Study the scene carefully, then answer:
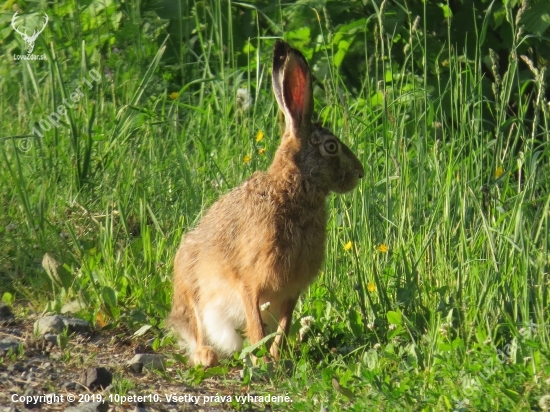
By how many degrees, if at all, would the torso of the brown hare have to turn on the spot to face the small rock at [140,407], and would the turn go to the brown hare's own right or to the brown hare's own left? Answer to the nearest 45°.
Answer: approximately 135° to the brown hare's own right

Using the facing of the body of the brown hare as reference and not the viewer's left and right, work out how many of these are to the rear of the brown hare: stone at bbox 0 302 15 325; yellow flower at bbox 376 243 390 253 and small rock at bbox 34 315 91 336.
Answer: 2

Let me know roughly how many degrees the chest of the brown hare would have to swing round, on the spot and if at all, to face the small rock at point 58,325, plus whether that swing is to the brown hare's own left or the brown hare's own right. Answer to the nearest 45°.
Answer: approximately 180°

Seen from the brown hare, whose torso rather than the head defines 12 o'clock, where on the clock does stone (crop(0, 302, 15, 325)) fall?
The stone is roughly at 6 o'clock from the brown hare.

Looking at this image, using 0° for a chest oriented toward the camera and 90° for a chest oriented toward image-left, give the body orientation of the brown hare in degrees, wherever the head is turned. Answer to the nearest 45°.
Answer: approximately 270°

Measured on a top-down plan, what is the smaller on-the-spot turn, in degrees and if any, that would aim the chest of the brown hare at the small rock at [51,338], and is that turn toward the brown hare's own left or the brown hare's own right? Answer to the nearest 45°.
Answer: approximately 180°

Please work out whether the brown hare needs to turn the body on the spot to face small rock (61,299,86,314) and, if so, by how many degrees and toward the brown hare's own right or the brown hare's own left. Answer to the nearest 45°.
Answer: approximately 180°

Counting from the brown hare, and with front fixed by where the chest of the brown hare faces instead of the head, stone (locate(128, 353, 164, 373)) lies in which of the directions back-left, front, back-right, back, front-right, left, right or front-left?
back-right

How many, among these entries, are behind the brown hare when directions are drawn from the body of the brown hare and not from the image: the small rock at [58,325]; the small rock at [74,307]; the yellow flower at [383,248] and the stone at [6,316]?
3

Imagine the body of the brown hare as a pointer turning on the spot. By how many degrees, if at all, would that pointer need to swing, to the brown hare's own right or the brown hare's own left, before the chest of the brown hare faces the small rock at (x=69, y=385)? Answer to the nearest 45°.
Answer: approximately 135° to the brown hare's own right

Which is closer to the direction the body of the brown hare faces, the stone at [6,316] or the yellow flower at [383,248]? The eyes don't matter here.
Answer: the yellow flower

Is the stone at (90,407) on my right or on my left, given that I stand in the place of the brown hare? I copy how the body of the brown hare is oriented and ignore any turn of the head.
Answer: on my right
